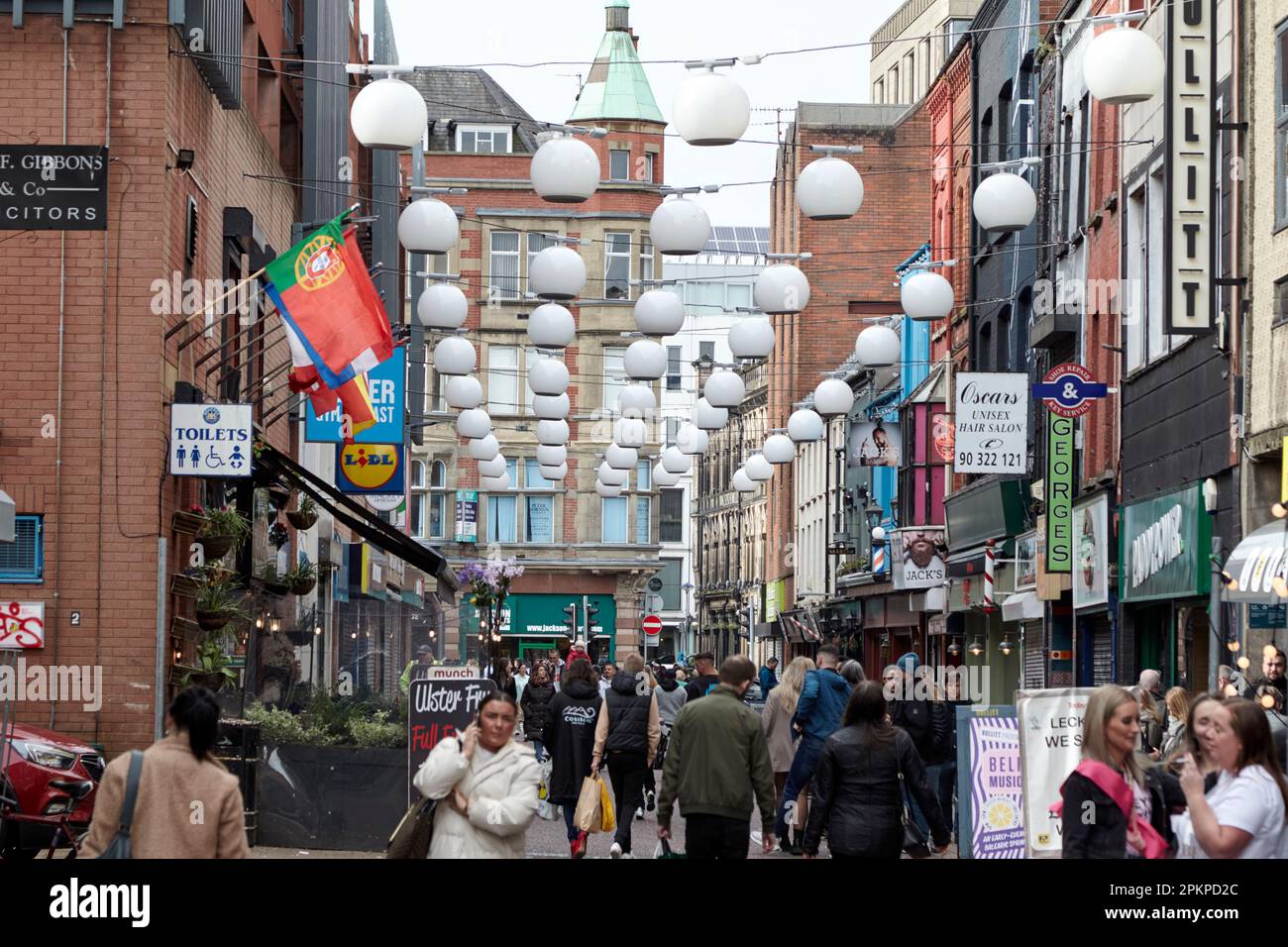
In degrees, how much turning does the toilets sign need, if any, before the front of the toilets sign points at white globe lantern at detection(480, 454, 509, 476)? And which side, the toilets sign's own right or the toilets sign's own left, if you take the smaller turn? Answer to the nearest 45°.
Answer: approximately 180°

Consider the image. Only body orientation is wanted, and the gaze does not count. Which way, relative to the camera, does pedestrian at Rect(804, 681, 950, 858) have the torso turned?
away from the camera

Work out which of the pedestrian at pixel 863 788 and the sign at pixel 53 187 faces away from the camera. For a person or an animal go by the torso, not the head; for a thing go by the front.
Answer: the pedestrian

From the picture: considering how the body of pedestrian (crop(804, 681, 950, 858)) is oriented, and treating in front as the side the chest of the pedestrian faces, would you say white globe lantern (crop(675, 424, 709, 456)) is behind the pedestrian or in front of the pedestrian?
in front

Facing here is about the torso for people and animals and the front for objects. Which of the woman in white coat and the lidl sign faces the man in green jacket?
the lidl sign

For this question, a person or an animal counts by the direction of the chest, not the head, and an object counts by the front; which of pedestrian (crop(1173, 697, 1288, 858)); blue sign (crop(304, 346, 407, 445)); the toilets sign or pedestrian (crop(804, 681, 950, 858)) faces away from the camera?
pedestrian (crop(804, 681, 950, 858))

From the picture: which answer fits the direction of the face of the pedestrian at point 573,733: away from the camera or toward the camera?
away from the camera

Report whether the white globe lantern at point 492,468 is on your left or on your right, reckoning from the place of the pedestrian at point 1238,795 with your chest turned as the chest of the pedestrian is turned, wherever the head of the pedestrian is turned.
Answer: on your right

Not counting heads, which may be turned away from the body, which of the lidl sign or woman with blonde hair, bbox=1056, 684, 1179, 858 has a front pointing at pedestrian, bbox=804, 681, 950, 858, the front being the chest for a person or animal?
the lidl sign

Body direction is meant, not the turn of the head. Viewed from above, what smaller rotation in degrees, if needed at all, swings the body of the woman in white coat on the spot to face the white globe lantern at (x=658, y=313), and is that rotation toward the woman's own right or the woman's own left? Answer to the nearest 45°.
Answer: approximately 180°

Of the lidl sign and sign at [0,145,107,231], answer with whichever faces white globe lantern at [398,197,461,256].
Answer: the lidl sign
